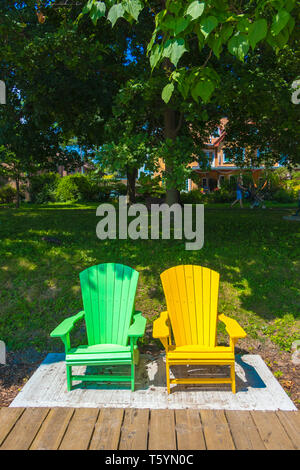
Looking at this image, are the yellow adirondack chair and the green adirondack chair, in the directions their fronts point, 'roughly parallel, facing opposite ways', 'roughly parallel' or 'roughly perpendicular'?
roughly parallel

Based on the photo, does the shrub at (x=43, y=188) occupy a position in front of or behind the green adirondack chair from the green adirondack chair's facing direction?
behind

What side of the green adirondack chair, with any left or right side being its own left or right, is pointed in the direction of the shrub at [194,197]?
back

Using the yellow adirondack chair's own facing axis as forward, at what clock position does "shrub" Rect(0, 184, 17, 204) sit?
The shrub is roughly at 5 o'clock from the yellow adirondack chair.

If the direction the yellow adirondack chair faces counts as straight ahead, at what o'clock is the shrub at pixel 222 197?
The shrub is roughly at 6 o'clock from the yellow adirondack chair.

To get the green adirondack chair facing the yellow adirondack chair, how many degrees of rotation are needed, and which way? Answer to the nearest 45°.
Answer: approximately 90° to its left

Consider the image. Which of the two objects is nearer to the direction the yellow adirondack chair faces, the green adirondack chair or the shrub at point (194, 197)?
the green adirondack chair

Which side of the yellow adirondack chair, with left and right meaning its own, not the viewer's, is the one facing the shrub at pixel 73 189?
back

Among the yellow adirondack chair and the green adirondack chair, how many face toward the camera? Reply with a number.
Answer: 2

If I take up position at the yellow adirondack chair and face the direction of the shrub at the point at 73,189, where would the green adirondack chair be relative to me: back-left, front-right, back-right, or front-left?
front-left

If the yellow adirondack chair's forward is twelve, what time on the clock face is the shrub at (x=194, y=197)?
The shrub is roughly at 6 o'clock from the yellow adirondack chair.

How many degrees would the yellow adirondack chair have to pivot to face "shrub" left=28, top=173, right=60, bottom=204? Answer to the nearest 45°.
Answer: approximately 135° to its right

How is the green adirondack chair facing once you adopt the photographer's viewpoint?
facing the viewer

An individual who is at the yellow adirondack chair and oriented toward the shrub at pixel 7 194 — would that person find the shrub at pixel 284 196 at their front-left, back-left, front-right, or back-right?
front-right
